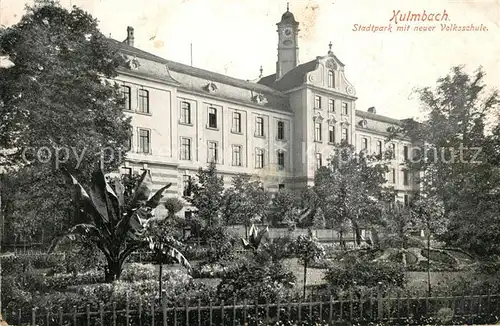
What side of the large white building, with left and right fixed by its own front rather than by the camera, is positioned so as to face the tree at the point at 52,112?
right

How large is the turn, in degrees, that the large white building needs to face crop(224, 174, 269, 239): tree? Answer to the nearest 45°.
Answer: approximately 45° to its right

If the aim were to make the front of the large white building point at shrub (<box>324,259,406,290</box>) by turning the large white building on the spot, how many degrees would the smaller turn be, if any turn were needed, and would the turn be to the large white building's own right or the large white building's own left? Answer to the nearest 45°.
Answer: approximately 45° to the large white building's own right

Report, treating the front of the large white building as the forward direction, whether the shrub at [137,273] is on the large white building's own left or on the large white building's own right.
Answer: on the large white building's own right

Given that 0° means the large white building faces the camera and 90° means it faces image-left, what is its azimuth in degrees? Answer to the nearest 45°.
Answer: approximately 315°

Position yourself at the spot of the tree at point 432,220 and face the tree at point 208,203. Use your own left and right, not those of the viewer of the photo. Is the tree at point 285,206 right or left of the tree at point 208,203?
right

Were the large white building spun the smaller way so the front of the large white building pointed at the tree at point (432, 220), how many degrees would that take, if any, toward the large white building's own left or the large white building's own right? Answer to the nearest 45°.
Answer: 0° — it already faces it
